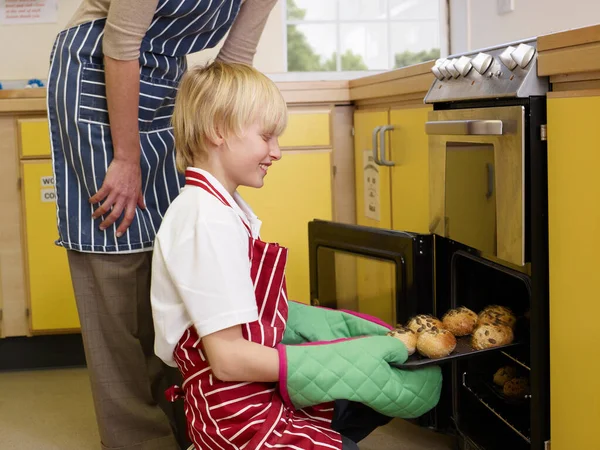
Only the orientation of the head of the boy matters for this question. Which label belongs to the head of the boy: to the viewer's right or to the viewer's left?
to the viewer's right

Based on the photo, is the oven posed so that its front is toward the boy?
yes

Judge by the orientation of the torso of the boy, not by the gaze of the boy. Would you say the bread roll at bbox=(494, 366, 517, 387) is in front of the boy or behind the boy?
in front

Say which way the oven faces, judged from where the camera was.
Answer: facing the viewer and to the left of the viewer

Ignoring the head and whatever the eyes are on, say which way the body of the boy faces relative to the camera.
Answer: to the viewer's right

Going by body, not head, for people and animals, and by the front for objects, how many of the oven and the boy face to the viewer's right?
1
